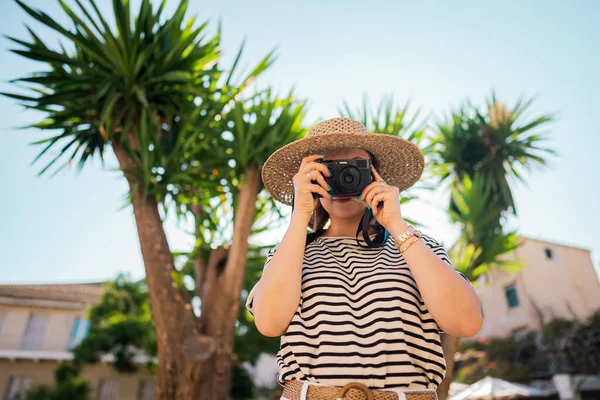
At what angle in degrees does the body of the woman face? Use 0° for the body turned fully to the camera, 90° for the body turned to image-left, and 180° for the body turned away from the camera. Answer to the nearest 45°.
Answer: approximately 0°

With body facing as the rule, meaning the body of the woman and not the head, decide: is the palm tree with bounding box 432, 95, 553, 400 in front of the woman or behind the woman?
behind

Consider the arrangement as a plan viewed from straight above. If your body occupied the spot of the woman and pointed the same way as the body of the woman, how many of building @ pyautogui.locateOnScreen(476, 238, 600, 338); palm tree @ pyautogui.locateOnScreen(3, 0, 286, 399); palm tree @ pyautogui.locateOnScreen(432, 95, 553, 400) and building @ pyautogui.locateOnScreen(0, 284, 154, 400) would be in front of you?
0

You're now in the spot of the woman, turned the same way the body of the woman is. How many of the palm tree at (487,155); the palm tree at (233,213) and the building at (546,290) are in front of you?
0

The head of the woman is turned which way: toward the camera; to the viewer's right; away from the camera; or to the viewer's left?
toward the camera

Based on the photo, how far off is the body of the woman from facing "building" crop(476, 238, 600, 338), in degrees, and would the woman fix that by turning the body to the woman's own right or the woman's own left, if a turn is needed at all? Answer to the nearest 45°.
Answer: approximately 135° to the woman's own left

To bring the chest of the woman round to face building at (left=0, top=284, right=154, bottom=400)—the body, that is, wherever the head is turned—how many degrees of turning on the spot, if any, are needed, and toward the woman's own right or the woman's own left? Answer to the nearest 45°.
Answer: approximately 135° to the woman's own right

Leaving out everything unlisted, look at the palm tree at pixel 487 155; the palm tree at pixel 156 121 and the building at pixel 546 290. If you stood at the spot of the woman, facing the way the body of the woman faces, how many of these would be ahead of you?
0

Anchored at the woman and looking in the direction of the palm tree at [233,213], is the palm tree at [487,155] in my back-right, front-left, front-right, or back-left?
front-right

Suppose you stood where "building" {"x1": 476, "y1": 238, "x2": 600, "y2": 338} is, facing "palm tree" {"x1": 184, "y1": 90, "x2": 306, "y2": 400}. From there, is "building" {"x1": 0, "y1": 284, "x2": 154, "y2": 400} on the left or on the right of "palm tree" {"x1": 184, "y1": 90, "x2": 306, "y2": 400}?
right

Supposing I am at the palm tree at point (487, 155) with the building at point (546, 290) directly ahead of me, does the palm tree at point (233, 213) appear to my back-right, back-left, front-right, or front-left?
back-left

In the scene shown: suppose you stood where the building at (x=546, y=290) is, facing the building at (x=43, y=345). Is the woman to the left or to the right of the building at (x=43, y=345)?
left

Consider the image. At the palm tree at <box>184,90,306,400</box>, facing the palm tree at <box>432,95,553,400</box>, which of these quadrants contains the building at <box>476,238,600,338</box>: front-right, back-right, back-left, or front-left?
front-left

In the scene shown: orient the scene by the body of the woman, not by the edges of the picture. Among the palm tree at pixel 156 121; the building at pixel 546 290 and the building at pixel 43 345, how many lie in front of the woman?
0

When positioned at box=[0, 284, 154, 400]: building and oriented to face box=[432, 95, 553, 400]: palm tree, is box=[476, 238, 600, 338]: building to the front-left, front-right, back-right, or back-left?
front-left

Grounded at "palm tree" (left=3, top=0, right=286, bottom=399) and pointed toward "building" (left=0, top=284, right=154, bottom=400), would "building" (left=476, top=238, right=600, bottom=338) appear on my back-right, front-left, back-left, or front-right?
front-right

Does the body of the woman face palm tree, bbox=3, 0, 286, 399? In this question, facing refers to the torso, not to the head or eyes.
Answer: no

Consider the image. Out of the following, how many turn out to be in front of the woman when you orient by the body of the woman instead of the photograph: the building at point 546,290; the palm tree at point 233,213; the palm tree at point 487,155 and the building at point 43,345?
0
